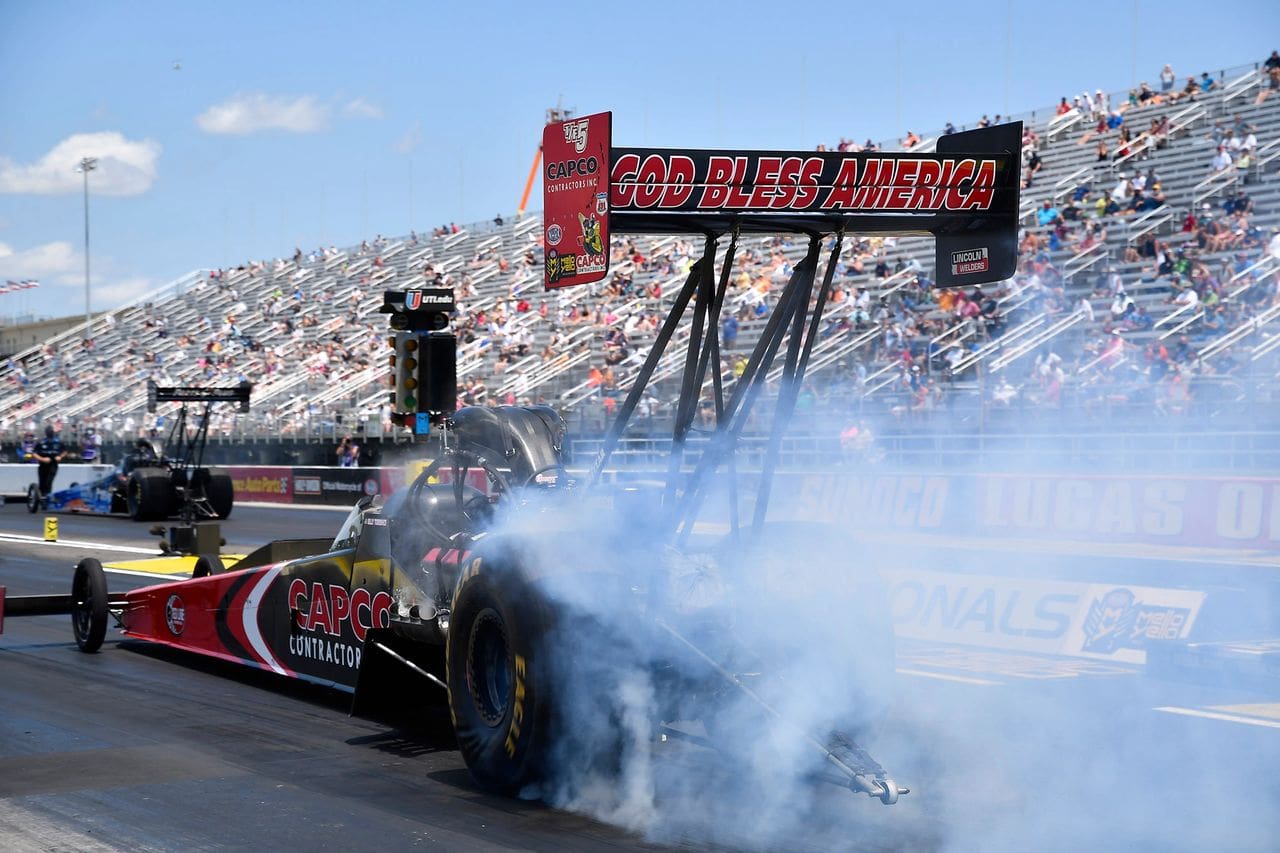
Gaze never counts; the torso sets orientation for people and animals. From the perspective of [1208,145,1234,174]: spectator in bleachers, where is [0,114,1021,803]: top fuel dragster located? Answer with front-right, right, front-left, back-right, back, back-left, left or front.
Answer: front-left

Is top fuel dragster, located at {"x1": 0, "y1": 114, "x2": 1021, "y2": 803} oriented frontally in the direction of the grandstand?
no

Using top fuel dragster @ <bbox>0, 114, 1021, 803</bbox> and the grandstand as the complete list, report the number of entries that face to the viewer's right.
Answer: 0

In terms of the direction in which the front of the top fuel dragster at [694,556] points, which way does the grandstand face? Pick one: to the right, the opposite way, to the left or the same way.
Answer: to the left

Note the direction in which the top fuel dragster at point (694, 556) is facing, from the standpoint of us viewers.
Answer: facing away from the viewer and to the left of the viewer

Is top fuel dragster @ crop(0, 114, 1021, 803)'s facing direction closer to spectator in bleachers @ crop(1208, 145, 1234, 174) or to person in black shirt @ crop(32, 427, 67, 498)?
the person in black shirt

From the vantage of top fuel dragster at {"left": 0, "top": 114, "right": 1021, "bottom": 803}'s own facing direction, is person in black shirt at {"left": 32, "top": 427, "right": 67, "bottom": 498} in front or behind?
in front

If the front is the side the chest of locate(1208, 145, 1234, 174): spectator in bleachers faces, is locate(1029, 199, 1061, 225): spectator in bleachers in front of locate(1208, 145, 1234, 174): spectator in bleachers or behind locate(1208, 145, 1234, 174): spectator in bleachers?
in front

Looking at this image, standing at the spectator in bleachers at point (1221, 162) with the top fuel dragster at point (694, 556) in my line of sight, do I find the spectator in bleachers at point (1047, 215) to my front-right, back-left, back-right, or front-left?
front-right

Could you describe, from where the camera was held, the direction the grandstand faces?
facing the viewer and to the left of the viewer

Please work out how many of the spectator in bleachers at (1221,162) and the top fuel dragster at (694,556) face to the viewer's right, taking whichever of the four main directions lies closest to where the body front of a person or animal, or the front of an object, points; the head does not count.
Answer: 0

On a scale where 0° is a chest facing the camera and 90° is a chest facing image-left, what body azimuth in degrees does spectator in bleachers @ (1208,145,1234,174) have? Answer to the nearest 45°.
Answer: approximately 45°

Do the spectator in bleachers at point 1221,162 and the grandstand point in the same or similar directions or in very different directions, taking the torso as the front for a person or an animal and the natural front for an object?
same or similar directions

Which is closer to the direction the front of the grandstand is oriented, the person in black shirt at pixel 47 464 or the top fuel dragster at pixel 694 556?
the top fuel dragster
